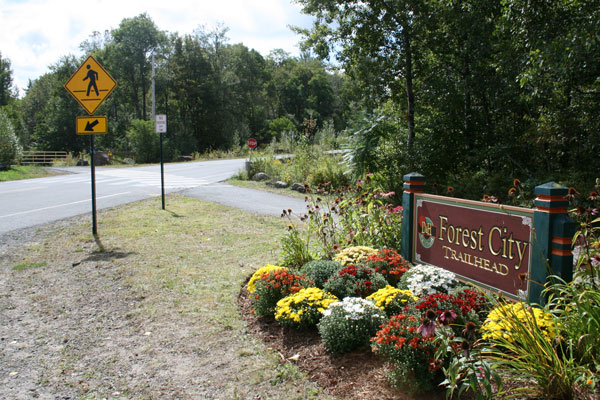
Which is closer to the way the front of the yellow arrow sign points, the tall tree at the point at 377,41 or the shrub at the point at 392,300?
the shrub

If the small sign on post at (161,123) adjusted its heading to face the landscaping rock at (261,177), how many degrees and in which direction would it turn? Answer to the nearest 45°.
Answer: approximately 135° to its left

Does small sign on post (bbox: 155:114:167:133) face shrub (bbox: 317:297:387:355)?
yes

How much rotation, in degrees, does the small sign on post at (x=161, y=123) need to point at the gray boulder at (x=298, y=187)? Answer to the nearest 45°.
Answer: approximately 135° to its left

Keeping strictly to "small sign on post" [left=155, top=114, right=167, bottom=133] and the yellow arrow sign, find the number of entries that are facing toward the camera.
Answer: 2

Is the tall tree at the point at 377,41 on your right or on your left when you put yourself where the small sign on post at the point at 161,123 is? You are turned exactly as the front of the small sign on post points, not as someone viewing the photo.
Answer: on your left

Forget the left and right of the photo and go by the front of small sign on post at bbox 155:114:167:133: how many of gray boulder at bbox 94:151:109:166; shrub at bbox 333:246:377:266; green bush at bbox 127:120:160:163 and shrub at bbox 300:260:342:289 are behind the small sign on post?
2

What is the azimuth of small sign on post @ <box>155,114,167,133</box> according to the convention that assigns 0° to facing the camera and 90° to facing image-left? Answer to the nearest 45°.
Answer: approximately 0°
